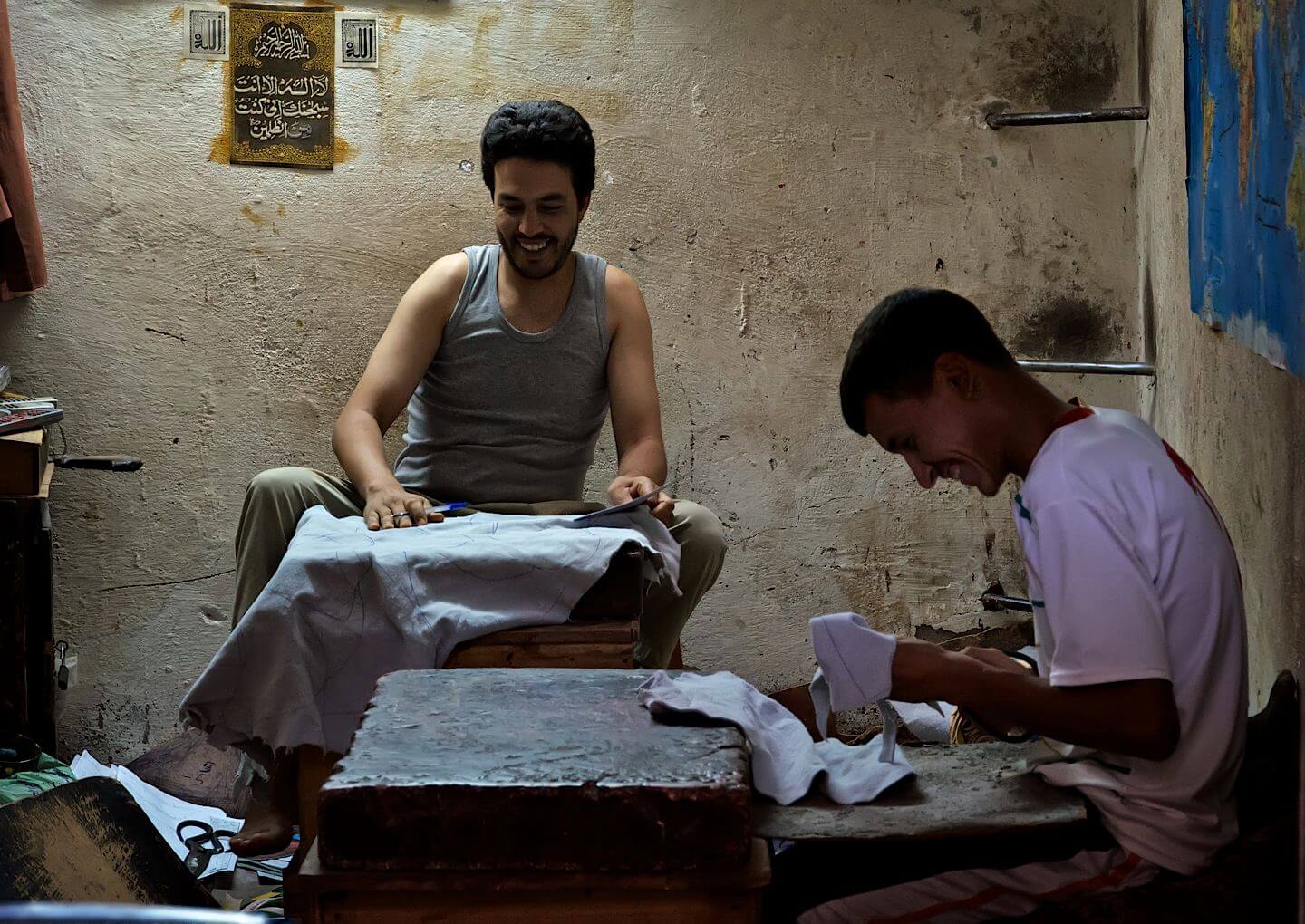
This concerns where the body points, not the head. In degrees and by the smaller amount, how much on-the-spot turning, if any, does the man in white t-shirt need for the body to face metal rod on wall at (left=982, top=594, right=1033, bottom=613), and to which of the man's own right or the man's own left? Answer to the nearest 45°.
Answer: approximately 90° to the man's own right

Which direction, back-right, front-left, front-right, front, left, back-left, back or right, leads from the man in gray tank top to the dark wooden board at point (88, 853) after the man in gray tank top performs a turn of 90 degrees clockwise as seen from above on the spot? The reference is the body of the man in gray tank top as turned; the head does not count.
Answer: front-left

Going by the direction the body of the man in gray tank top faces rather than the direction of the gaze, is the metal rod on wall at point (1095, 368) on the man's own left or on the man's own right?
on the man's own left

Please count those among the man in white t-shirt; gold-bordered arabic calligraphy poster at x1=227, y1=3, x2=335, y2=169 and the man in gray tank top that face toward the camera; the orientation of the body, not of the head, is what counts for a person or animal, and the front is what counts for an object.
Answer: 2

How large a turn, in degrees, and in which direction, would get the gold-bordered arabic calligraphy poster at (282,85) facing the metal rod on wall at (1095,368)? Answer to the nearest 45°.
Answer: approximately 90° to its left

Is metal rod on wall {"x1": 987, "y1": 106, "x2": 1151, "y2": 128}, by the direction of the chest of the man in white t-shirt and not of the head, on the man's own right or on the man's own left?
on the man's own right

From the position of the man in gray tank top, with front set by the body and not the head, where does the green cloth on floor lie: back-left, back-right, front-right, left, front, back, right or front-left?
right

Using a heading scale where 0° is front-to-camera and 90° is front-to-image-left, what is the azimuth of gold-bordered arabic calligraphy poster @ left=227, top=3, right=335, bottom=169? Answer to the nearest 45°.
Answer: approximately 0°

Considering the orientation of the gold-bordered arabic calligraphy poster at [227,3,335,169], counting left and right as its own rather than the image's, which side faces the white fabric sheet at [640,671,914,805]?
front

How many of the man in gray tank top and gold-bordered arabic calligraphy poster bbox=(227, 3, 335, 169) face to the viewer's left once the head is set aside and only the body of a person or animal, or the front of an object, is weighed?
0

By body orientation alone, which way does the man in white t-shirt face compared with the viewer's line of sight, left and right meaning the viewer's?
facing to the left of the viewer

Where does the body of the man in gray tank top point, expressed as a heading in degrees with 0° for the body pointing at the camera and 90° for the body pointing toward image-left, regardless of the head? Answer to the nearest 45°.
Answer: approximately 0°

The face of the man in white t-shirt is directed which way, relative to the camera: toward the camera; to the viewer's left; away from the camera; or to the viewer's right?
to the viewer's left

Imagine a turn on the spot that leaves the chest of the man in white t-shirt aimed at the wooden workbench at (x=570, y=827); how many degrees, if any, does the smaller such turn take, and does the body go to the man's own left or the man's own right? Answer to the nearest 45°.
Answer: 0° — they already face it

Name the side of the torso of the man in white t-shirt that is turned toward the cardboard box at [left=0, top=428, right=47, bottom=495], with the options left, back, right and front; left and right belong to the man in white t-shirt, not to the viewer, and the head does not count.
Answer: front

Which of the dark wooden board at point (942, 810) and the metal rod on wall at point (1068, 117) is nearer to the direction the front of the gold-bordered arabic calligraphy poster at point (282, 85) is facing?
the dark wooden board
